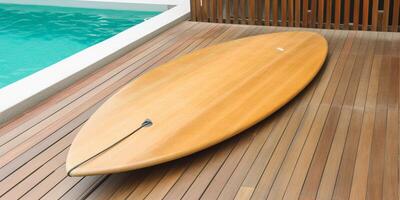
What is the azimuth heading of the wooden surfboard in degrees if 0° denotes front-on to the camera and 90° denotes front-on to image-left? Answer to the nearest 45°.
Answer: approximately 225°
